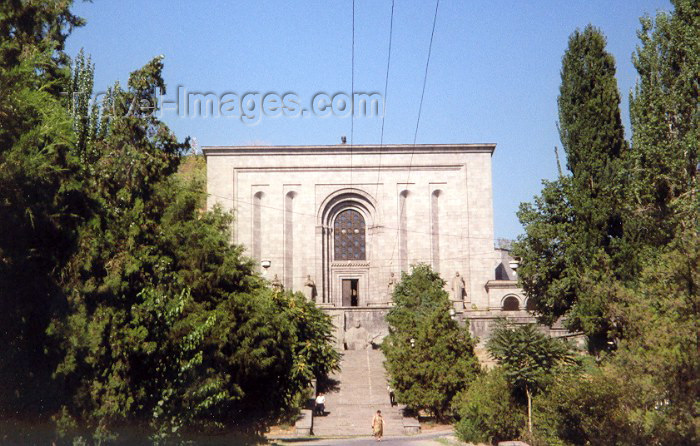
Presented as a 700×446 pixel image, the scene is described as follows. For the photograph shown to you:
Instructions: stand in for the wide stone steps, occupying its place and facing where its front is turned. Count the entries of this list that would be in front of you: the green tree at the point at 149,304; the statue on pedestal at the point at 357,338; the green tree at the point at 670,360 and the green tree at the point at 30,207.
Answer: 3

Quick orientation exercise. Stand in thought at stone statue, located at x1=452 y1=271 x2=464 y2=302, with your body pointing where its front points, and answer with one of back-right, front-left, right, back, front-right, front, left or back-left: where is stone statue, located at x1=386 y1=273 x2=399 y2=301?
right

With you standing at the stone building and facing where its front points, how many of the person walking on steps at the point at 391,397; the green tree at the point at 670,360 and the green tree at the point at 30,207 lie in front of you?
3

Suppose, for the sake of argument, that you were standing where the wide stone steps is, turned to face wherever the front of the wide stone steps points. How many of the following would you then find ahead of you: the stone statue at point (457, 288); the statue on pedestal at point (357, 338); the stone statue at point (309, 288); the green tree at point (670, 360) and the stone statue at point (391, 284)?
1

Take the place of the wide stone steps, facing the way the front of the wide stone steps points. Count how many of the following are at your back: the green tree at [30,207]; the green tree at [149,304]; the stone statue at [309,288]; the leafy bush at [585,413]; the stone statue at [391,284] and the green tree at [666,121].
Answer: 2

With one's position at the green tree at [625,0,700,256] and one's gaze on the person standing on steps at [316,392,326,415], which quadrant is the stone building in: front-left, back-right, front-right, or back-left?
front-right

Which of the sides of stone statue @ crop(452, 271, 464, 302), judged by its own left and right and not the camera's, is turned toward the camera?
front

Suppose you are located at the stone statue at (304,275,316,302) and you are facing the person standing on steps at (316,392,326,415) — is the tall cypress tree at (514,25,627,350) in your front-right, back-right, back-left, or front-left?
front-left

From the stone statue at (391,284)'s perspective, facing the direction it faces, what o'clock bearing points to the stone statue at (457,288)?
the stone statue at (457,288) is roughly at 9 o'clock from the stone statue at (391,284).

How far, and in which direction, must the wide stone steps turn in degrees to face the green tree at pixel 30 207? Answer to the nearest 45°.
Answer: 0° — it already faces it

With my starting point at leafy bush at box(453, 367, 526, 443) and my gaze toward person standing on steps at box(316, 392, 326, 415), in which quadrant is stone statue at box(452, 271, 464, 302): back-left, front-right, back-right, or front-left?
front-right

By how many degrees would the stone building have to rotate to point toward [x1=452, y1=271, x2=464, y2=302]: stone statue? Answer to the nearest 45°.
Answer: approximately 45° to its left

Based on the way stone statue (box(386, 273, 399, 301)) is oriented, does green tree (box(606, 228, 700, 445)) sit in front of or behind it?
in front

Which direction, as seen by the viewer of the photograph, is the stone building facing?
facing the viewer

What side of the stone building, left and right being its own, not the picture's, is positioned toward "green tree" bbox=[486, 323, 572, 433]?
front
